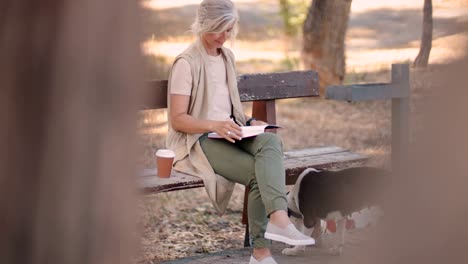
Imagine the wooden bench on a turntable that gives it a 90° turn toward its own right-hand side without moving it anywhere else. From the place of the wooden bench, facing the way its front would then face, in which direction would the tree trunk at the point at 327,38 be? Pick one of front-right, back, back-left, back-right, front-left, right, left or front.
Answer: right

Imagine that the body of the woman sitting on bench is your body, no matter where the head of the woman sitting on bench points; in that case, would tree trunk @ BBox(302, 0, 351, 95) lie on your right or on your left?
on your left

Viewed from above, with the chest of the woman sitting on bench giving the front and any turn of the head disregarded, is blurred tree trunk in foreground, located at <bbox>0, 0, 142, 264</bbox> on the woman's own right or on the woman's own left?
on the woman's own right

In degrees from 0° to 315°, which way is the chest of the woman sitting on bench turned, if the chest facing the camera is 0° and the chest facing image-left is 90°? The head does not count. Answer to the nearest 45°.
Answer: approximately 315°

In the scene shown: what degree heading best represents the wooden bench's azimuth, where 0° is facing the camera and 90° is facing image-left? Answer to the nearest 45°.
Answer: approximately 0°

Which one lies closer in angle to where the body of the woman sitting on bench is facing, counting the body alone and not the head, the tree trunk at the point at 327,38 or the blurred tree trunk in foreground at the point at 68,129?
the blurred tree trunk in foreground

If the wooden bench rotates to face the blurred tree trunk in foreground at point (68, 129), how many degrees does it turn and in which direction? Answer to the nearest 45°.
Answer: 0° — it already faces it
